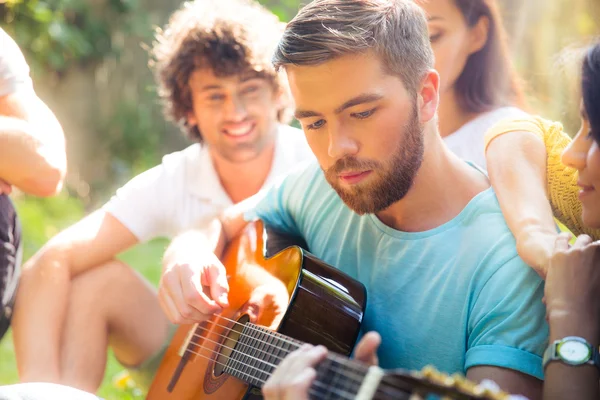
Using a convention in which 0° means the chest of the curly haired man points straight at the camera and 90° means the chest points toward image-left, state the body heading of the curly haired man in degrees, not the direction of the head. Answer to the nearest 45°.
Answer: approximately 0°

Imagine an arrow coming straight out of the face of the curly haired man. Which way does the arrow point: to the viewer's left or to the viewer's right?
to the viewer's right

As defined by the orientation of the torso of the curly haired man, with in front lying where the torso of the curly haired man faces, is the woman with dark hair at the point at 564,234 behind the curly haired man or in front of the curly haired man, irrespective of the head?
in front
